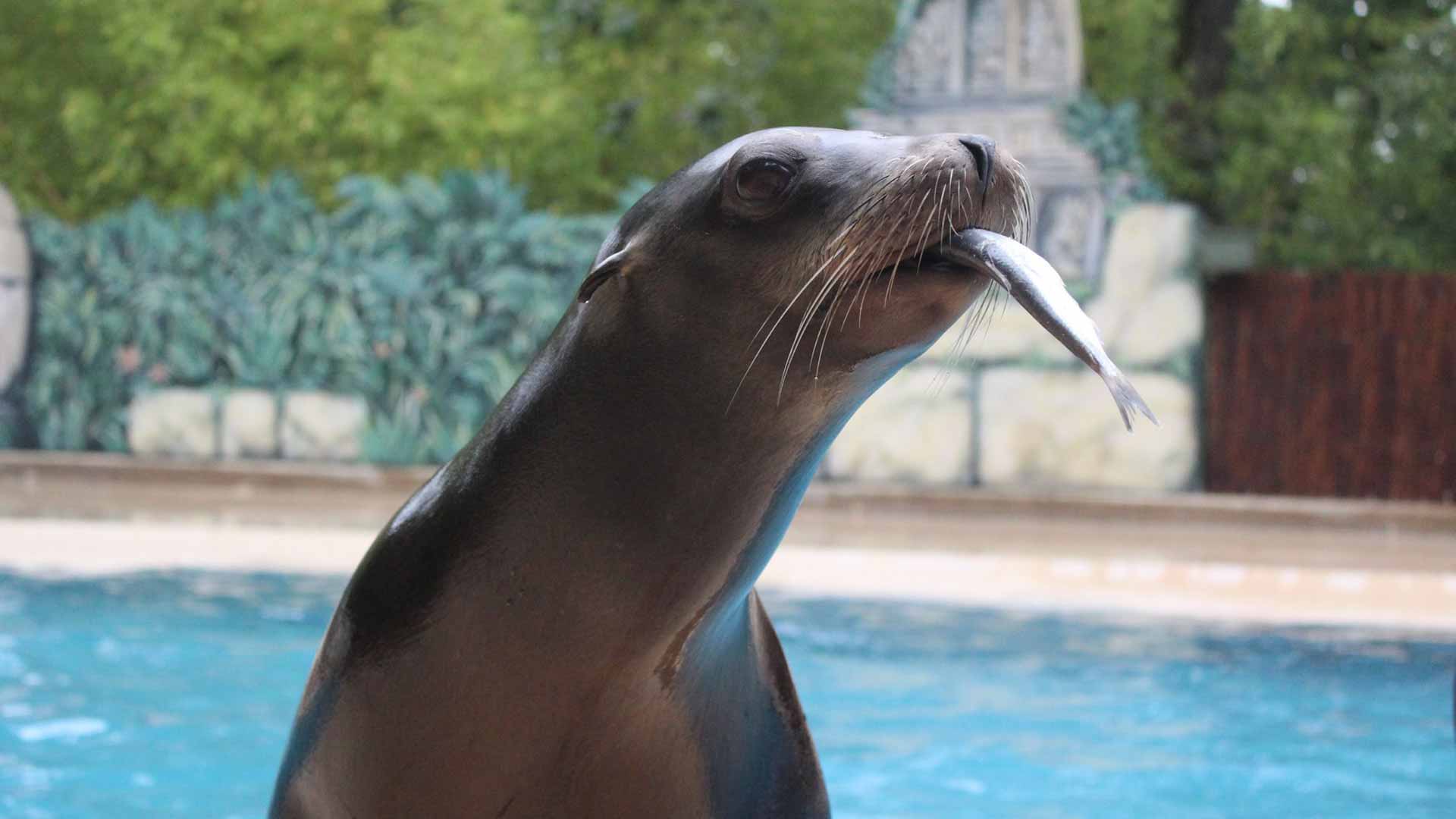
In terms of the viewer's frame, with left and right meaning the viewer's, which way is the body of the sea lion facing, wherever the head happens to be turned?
facing to the right of the viewer

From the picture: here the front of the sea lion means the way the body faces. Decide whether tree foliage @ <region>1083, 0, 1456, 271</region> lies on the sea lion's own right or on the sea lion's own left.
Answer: on the sea lion's own left

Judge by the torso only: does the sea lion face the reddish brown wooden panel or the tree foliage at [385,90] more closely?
the reddish brown wooden panel

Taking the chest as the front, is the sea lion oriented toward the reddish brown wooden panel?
no

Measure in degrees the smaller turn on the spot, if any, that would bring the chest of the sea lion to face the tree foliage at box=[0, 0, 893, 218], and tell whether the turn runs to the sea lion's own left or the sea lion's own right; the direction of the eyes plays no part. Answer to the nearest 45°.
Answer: approximately 90° to the sea lion's own left

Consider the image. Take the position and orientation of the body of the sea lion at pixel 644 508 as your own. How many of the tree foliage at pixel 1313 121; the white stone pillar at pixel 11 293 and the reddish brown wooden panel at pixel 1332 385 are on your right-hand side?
0

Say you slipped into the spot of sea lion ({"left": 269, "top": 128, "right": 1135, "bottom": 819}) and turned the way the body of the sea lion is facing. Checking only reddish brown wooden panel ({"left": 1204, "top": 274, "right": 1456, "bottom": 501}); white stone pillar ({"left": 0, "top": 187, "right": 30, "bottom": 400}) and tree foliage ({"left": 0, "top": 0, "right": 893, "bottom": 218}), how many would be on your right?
0

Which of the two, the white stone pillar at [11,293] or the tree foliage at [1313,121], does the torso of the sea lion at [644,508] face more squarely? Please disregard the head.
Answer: the tree foliage

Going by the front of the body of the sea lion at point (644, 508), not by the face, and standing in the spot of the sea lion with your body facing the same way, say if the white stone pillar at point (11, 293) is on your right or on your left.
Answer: on your left
